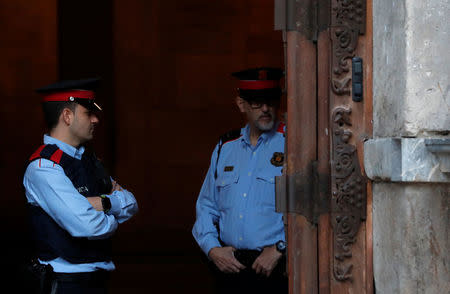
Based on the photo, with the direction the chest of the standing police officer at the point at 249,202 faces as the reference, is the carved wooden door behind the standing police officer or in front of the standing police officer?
in front

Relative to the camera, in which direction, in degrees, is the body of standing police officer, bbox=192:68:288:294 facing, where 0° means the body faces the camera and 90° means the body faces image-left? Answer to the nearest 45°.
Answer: approximately 0°

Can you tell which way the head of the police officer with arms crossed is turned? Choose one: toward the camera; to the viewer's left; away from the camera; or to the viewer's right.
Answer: to the viewer's right

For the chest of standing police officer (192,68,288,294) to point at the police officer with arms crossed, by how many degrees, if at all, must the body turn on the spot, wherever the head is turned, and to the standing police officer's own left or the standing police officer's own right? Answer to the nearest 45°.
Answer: approximately 45° to the standing police officer's own right
